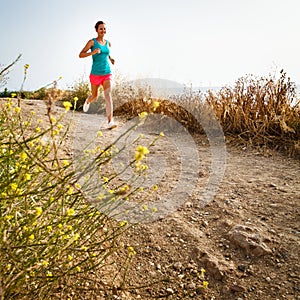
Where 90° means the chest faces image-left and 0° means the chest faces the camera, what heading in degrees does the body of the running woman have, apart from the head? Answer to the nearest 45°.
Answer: approximately 315°

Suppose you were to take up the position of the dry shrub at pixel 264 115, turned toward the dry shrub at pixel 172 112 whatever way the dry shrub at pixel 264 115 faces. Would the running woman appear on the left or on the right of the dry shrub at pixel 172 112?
left

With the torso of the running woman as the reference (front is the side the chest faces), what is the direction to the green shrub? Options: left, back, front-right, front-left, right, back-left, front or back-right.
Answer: front-right

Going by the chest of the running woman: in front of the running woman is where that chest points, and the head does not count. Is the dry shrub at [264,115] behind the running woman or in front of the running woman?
in front

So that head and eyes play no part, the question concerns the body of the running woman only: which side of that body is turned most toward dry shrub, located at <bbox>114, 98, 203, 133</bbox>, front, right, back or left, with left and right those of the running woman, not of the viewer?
left
